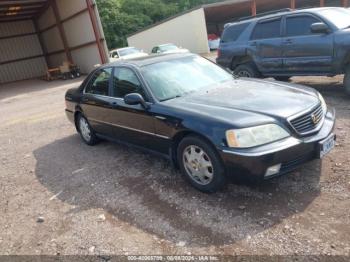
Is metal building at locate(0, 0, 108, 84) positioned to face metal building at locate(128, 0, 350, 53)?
no

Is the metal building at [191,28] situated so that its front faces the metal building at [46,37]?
no

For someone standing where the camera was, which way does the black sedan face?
facing the viewer and to the right of the viewer

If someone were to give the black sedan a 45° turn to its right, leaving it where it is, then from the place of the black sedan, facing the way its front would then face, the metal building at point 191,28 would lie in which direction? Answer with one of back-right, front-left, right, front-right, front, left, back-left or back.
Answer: back

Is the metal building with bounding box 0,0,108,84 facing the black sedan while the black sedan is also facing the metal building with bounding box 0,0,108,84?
no

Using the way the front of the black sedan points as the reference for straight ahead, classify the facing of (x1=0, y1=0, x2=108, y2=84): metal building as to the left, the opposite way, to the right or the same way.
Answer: the same way

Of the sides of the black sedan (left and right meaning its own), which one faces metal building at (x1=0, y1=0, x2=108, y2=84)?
back

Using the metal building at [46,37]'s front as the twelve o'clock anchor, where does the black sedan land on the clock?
The black sedan is roughly at 12 o'clock from the metal building.

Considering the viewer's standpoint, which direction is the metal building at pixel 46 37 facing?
facing the viewer
